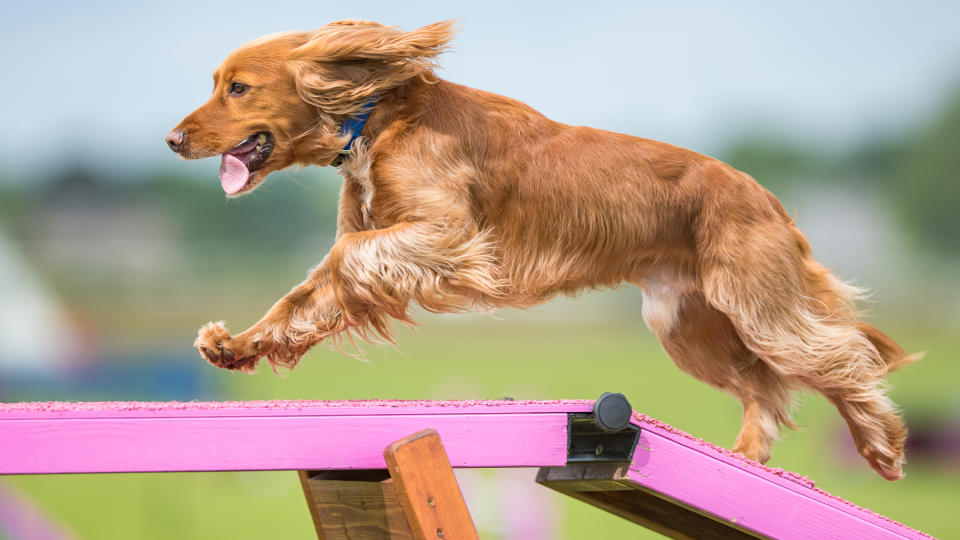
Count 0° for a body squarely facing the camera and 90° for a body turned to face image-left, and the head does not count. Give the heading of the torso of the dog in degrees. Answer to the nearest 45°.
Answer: approximately 90°
